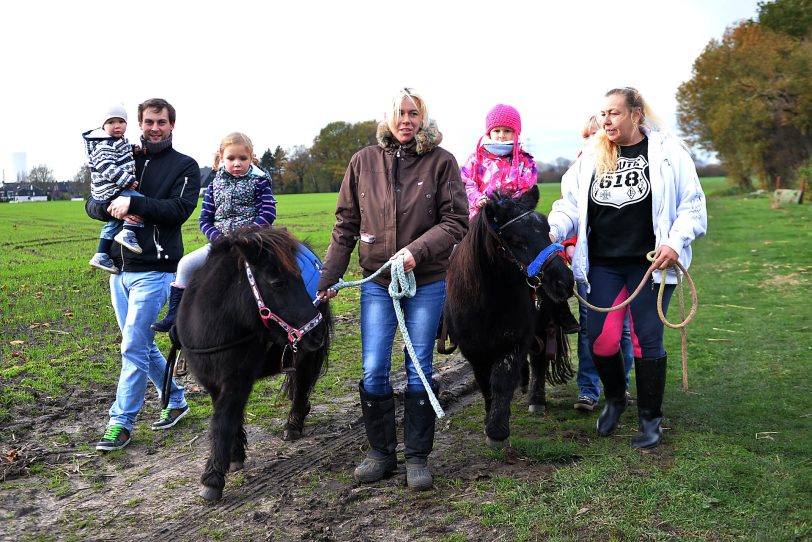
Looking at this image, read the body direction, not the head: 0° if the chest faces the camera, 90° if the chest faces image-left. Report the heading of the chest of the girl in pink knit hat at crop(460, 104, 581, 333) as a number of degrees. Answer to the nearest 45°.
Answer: approximately 0°

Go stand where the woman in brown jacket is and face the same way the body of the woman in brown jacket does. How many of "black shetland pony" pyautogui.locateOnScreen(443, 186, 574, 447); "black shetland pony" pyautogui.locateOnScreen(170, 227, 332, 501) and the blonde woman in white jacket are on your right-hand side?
1

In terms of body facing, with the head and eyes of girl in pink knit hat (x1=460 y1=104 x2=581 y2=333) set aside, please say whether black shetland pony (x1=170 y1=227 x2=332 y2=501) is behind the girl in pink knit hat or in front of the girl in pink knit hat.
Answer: in front

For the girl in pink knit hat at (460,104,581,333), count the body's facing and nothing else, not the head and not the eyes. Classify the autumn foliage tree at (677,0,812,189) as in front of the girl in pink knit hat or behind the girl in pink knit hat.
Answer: behind

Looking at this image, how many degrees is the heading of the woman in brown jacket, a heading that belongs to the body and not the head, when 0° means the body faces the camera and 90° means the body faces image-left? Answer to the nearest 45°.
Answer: approximately 0°

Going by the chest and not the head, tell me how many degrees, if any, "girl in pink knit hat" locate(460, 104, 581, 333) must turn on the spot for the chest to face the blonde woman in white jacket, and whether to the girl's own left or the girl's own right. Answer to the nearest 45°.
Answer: approximately 45° to the girl's own left

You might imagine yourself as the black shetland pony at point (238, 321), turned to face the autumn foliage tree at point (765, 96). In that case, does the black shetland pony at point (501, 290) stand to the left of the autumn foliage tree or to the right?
right

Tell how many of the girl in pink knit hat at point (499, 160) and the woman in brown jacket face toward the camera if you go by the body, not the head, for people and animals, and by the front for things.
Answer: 2

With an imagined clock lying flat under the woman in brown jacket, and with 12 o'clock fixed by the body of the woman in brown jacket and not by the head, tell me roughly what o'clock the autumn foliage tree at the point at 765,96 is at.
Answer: The autumn foliage tree is roughly at 7 o'clock from the woman in brown jacket.

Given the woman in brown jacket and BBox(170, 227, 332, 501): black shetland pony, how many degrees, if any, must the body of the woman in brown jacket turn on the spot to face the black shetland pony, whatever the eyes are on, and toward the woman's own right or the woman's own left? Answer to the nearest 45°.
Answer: approximately 90° to the woman's own right

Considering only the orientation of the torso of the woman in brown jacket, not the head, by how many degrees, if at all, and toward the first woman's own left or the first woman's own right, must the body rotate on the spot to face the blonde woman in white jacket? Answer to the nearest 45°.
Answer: approximately 90° to the first woman's own left
